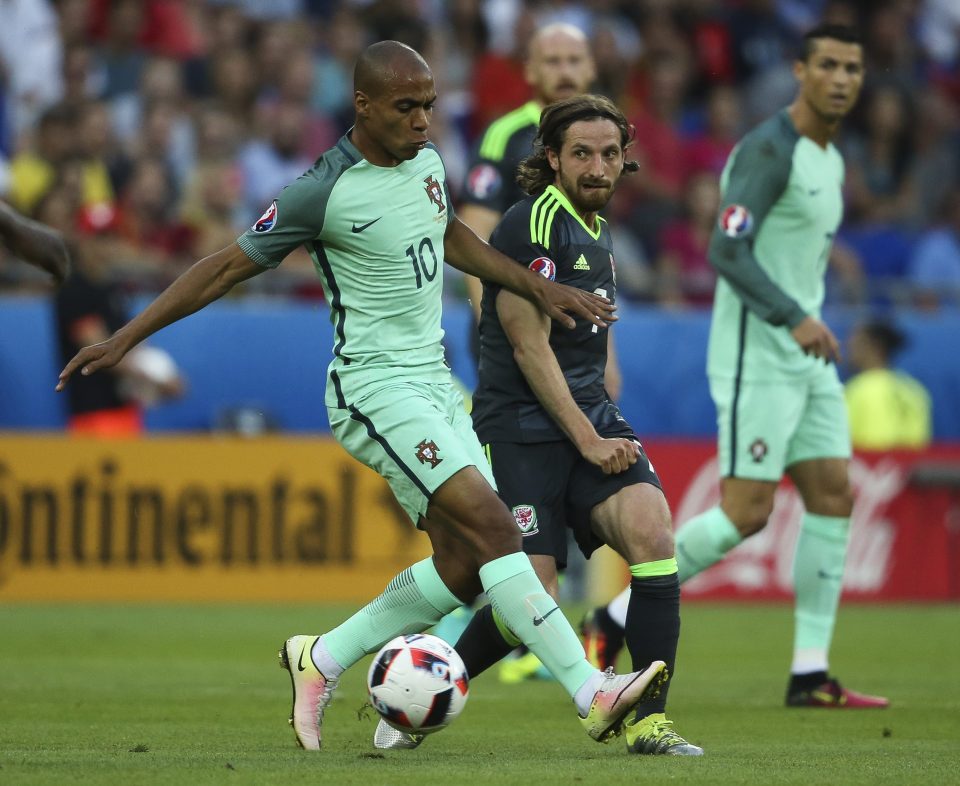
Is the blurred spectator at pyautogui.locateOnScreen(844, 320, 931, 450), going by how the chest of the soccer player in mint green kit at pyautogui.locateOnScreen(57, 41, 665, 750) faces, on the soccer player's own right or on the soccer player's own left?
on the soccer player's own left

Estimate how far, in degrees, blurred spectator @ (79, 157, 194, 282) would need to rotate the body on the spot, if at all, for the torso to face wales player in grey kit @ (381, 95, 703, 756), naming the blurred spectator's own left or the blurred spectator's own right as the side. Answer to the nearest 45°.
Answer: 0° — they already face them

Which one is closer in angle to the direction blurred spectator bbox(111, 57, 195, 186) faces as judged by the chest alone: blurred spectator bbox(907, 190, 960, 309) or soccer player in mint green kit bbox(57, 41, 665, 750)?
the soccer player in mint green kit

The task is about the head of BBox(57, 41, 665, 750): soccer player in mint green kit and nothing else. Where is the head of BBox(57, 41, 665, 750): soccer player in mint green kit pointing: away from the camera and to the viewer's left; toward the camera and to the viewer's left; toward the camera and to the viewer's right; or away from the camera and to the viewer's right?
toward the camera and to the viewer's right

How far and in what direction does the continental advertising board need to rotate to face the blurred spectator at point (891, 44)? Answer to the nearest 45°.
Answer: approximately 135° to its left

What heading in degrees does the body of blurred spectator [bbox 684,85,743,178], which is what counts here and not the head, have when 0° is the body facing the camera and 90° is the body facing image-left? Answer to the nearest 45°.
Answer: approximately 0°

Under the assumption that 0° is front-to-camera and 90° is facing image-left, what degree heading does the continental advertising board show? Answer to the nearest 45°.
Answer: approximately 0°

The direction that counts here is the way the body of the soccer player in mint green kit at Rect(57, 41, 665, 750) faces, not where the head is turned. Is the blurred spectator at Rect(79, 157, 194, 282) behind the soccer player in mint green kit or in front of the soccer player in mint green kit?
behind

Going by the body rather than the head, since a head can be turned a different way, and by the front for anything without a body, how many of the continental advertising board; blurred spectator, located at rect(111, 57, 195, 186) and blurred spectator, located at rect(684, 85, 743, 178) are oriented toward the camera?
3

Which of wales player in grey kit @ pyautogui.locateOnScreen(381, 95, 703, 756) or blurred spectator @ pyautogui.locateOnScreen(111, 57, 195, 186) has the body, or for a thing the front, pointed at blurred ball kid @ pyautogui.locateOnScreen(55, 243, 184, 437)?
blurred spectator @ pyautogui.locateOnScreen(111, 57, 195, 186)

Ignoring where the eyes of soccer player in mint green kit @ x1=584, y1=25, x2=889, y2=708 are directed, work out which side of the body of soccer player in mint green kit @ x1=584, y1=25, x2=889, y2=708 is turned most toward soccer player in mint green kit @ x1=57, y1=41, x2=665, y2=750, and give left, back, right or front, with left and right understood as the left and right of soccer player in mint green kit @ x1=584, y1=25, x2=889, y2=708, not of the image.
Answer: right
